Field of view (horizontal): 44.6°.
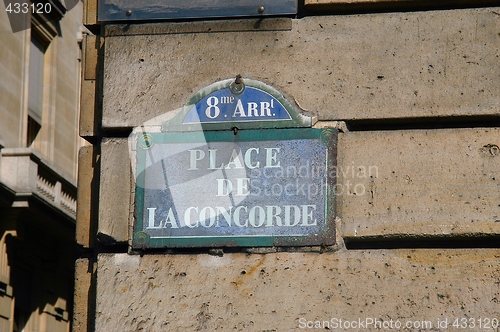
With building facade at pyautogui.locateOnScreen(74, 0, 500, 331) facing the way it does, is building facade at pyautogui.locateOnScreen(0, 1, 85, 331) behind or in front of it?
behind

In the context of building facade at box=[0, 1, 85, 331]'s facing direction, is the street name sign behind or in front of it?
in front

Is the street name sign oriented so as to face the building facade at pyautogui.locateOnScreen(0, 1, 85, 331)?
no

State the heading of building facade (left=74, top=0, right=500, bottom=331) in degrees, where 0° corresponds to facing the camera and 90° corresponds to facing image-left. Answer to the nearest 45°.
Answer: approximately 0°

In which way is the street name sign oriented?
toward the camera

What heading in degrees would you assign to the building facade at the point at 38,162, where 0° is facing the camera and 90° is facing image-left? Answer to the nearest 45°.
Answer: approximately 315°

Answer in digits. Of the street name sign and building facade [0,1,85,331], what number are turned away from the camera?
0

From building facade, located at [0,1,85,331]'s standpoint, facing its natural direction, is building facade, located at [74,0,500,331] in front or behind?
in front
